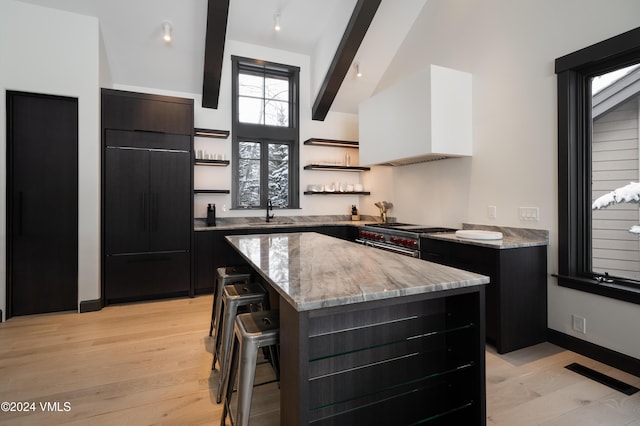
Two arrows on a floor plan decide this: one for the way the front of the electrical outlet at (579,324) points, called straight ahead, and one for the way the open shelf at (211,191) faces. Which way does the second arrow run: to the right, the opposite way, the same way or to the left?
to the left

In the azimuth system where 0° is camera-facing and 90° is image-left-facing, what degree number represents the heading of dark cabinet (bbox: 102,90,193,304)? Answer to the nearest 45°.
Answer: approximately 0°

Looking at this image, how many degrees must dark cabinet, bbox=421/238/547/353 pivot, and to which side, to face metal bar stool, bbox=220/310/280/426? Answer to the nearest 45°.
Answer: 0° — it already faces it

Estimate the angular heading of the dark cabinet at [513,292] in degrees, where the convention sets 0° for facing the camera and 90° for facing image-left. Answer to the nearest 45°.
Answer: approximately 45°

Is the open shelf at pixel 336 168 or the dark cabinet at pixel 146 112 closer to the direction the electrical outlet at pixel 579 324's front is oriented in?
the dark cabinet

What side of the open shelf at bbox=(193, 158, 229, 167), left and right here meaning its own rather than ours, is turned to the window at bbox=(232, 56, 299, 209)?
left

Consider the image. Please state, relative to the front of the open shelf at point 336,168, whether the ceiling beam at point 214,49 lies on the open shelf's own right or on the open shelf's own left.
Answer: on the open shelf's own right
